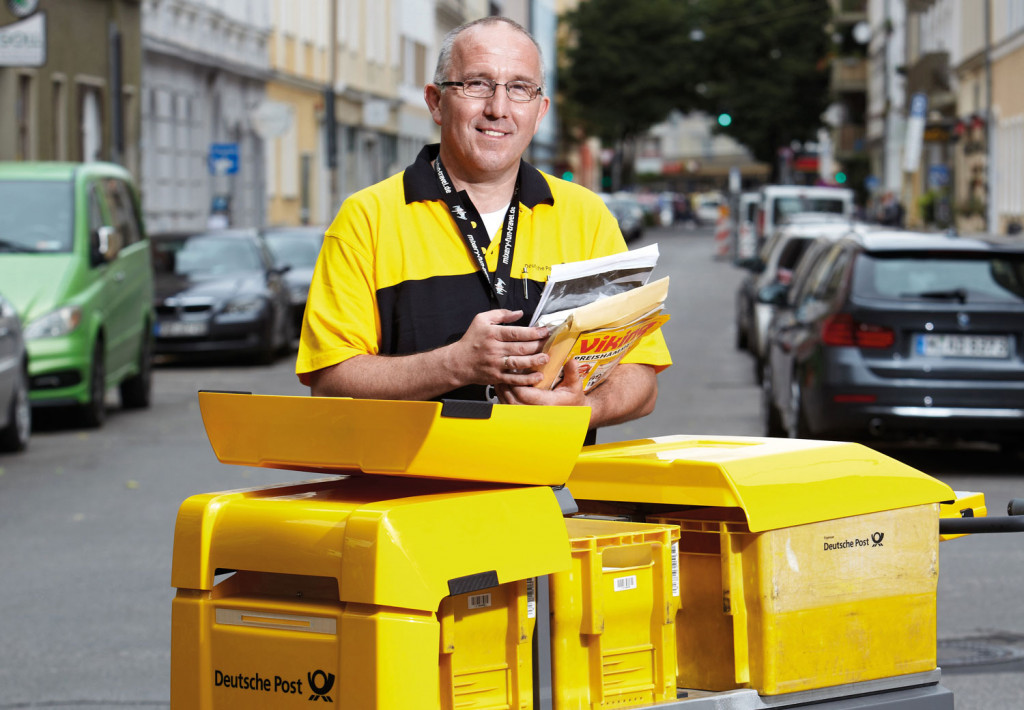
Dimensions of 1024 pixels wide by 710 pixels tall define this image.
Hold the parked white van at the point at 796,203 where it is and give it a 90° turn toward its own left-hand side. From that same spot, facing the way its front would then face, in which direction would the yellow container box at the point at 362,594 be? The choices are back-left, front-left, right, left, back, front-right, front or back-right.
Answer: left

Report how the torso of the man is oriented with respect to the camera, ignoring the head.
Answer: toward the camera

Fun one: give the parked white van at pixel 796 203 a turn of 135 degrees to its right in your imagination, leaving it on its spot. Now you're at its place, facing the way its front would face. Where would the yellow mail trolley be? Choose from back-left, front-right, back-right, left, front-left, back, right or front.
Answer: front-right

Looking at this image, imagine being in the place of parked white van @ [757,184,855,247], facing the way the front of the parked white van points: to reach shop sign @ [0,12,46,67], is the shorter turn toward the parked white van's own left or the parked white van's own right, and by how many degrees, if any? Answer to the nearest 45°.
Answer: approximately 180°

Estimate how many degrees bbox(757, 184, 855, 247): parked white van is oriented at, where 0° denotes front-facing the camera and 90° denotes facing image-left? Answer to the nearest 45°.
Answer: approximately 180°

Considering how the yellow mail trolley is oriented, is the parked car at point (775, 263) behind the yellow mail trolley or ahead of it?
behind

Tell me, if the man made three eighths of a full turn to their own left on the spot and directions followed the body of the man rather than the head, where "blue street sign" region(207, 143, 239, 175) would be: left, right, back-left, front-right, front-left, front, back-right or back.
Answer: front-left

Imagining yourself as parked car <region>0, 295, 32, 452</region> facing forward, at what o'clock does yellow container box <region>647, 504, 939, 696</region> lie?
The yellow container box is roughly at 10 o'clock from the parked car.

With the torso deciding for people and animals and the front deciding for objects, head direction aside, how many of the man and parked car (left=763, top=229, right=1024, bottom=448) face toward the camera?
1

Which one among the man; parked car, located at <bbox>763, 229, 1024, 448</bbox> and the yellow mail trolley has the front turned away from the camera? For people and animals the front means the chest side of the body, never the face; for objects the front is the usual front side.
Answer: the parked car

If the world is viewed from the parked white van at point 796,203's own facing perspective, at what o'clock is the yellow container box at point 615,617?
The yellow container box is roughly at 6 o'clock from the parked white van.

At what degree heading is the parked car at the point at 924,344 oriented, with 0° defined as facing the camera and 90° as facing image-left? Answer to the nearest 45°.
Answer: approximately 180°

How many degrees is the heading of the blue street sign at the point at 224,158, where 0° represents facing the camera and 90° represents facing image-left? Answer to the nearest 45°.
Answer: approximately 0°

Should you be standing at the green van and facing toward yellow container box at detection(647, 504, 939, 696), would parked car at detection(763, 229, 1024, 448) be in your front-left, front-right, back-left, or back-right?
front-left

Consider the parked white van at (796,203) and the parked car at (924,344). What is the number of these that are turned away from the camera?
2

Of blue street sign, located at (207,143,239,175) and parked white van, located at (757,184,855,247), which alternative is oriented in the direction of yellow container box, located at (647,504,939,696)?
the blue street sign
